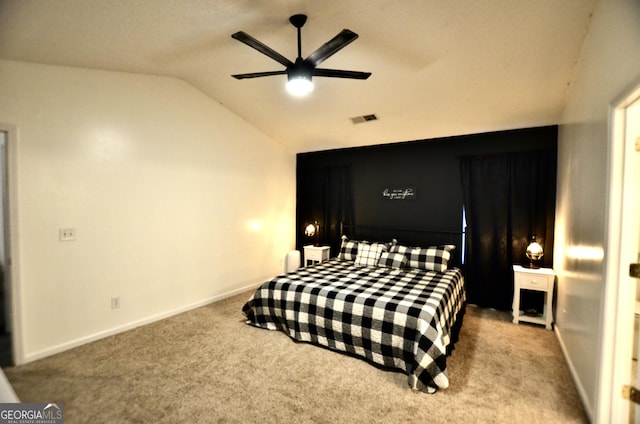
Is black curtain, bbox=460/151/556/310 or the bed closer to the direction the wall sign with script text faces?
the bed

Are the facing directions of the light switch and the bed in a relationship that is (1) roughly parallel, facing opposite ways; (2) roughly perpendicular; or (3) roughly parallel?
roughly perpendicular

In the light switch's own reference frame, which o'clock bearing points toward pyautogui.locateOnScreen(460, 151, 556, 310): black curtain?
The black curtain is roughly at 10 o'clock from the light switch.

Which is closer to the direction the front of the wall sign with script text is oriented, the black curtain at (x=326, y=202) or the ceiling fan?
the ceiling fan

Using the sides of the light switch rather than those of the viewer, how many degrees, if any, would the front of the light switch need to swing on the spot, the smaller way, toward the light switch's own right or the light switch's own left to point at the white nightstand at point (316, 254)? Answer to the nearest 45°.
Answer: approximately 90° to the light switch's own left

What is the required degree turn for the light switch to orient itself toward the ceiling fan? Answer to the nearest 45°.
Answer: approximately 45° to its left
